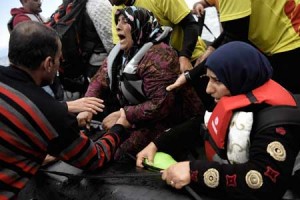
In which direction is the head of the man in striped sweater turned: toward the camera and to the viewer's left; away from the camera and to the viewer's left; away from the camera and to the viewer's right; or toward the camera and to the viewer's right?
away from the camera and to the viewer's right

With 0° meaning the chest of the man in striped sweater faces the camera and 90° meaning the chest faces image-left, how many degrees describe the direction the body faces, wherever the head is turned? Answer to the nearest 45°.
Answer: approximately 225°
